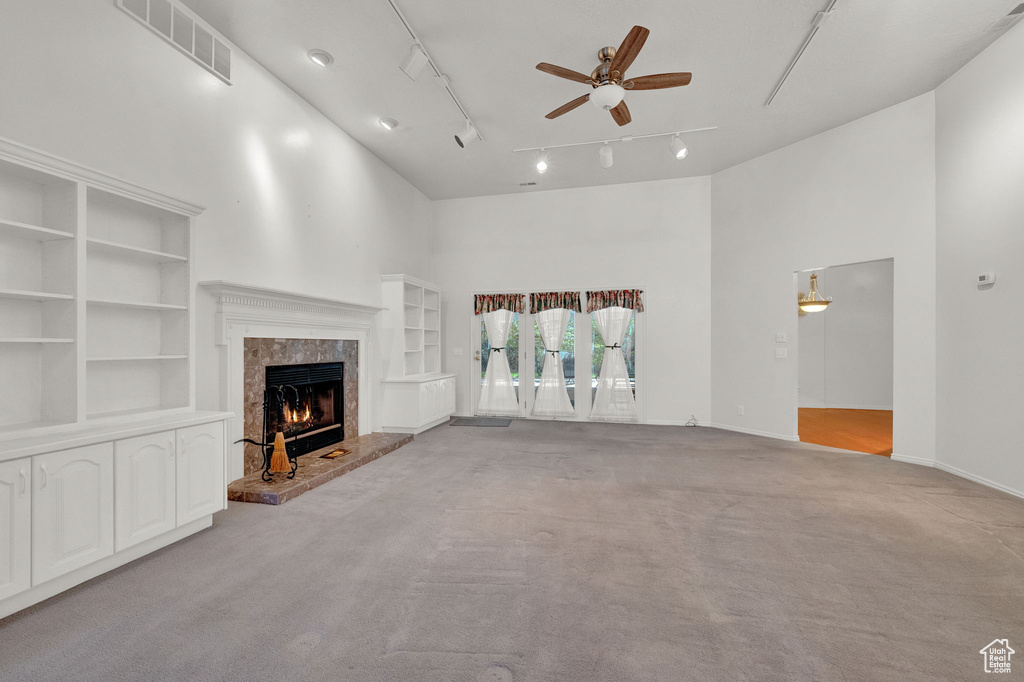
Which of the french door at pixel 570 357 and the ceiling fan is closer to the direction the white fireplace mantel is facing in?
the ceiling fan

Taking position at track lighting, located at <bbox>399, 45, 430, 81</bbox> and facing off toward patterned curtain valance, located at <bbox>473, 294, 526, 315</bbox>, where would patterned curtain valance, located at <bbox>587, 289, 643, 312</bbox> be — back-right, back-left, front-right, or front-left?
front-right

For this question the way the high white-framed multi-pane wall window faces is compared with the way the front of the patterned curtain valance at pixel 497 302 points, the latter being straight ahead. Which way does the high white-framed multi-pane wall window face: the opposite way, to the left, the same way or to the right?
to the left

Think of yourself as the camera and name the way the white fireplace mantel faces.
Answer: facing the viewer and to the right of the viewer

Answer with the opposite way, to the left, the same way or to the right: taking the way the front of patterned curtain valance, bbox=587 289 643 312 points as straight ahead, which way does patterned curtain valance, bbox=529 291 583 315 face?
the same way

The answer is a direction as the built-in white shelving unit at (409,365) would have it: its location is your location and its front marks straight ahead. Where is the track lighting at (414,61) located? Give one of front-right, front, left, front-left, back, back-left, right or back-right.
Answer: front-right

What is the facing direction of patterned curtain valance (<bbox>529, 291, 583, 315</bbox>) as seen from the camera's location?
facing the viewer

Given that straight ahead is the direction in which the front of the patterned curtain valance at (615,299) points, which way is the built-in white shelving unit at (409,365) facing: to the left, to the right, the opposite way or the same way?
to the left

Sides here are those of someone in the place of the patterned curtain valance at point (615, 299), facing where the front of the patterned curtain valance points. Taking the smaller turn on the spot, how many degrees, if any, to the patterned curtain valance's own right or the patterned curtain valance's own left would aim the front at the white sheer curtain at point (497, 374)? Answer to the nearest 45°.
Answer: approximately 90° to the patterned curtain valance's own right

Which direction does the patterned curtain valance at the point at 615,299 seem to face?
toward the camera

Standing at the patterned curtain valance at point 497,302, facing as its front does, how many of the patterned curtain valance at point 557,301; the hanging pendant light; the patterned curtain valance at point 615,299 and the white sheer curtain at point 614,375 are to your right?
0

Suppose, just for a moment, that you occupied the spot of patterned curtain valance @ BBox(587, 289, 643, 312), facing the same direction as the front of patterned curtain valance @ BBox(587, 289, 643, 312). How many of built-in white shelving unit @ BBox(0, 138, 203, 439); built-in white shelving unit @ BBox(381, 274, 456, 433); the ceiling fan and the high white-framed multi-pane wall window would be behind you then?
0

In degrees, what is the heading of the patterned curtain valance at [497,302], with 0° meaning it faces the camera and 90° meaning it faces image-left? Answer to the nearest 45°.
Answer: approximately 0°

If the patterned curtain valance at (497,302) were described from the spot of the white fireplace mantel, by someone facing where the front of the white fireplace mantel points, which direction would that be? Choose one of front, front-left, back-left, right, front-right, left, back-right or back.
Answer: left

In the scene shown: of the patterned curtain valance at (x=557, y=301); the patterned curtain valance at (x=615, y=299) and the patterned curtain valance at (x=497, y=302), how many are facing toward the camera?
3

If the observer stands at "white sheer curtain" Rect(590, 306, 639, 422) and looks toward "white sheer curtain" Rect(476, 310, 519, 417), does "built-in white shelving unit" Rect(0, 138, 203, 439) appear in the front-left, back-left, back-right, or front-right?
front-left

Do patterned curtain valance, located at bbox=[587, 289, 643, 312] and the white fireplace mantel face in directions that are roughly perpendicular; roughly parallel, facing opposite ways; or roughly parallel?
roughly perpendicular

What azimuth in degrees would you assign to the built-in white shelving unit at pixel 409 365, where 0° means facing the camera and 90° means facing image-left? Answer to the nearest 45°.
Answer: approximately 315°
